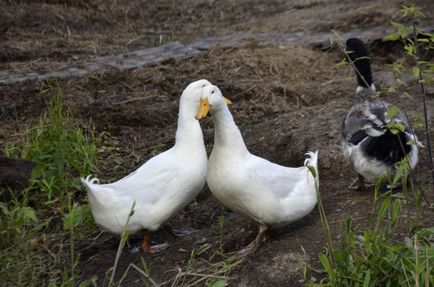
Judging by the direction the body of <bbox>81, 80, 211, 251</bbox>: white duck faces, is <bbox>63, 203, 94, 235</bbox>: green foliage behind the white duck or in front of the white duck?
behind

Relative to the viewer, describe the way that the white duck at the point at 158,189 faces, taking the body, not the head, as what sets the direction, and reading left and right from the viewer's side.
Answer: facing to the right of the viewer

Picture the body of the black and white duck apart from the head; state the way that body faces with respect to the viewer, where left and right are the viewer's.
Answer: facing away from the viewer and to the left of the viewer

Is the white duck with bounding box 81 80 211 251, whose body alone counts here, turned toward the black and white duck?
yes

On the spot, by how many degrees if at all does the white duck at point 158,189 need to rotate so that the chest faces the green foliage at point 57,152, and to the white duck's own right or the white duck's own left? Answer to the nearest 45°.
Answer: approximately 135° to the white duck's own left

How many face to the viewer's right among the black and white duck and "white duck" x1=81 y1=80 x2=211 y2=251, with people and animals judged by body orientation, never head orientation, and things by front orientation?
1

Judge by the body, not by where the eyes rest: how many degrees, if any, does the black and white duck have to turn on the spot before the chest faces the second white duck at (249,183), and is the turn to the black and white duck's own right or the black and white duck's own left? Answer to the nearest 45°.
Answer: approximately 90° to the black and white duck's own left

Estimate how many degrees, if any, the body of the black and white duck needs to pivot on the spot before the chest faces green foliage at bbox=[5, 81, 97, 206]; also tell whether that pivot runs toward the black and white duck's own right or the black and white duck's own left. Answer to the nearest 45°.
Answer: approximately 45° to the black and white duck's own left

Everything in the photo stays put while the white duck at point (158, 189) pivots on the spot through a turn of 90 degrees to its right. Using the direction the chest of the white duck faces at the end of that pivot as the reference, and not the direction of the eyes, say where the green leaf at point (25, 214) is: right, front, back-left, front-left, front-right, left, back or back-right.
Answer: right
